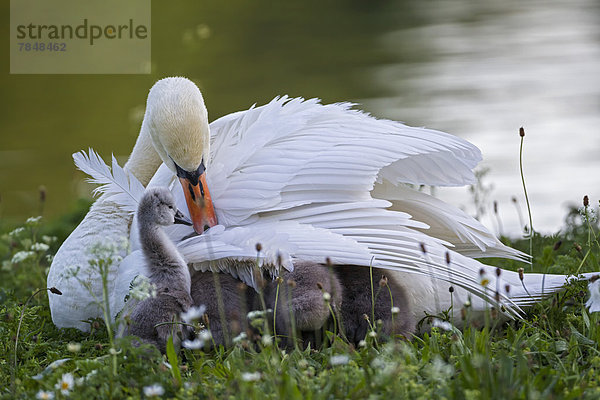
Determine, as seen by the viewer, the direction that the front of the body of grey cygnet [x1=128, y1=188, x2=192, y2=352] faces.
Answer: to the viewer's right

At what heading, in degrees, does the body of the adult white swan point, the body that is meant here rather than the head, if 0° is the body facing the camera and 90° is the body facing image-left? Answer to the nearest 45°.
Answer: approximately 90°

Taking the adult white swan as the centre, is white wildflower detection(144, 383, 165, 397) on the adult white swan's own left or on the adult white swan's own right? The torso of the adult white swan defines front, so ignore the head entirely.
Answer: on the adult white swan's own left

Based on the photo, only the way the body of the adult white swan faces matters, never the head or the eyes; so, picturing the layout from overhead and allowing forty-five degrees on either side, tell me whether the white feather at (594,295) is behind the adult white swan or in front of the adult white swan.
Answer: behind

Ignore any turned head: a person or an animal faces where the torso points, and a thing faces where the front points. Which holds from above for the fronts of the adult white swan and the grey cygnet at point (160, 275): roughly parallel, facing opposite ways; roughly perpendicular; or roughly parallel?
roughly parallel, facing opposite ways

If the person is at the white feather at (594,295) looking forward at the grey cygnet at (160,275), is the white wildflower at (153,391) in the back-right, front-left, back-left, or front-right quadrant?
front-left

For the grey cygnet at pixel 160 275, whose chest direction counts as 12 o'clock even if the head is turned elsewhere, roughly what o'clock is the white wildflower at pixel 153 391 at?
The white wildflower is roughly at 3 o'clock from the grey cygnet.

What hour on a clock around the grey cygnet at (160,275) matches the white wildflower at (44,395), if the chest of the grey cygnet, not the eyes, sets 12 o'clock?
The white wildflower is roughly at 4 o'clock from the grey cygnet.

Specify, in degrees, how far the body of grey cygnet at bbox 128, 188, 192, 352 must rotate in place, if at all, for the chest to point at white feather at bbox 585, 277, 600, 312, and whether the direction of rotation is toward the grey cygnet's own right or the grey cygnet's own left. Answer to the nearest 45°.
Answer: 0° — it already faces it
